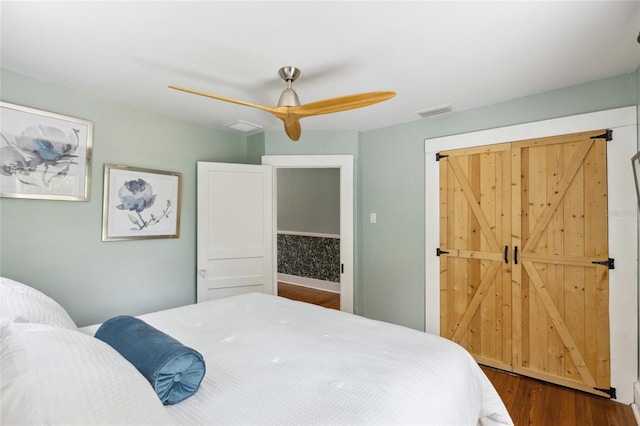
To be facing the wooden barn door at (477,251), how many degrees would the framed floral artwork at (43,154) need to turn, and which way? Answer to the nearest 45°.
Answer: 0° — it already faces it

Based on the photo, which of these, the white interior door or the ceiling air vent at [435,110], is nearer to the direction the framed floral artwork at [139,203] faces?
the ceiling air vent

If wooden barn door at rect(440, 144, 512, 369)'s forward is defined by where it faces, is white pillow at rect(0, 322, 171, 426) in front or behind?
in front

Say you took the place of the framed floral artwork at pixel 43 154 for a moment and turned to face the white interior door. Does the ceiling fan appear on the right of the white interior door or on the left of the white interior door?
right

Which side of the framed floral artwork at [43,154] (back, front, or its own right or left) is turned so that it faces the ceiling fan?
front

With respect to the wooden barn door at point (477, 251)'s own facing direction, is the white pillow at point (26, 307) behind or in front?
in front

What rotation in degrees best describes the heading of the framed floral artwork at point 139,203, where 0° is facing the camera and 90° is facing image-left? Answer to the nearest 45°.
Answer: approximately 315°

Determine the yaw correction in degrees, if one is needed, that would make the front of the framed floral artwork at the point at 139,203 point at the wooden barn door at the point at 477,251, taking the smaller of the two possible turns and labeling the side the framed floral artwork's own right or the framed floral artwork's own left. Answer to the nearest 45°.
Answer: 0° — it already faces it

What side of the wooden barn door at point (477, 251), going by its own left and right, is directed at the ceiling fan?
front

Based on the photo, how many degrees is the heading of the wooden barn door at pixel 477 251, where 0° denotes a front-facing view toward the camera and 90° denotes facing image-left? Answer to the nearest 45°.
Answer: approximately 45°

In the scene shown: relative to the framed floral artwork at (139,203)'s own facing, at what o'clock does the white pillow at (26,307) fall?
The white pillow is roughly at 2 o'clock from the framed floral artwork.
